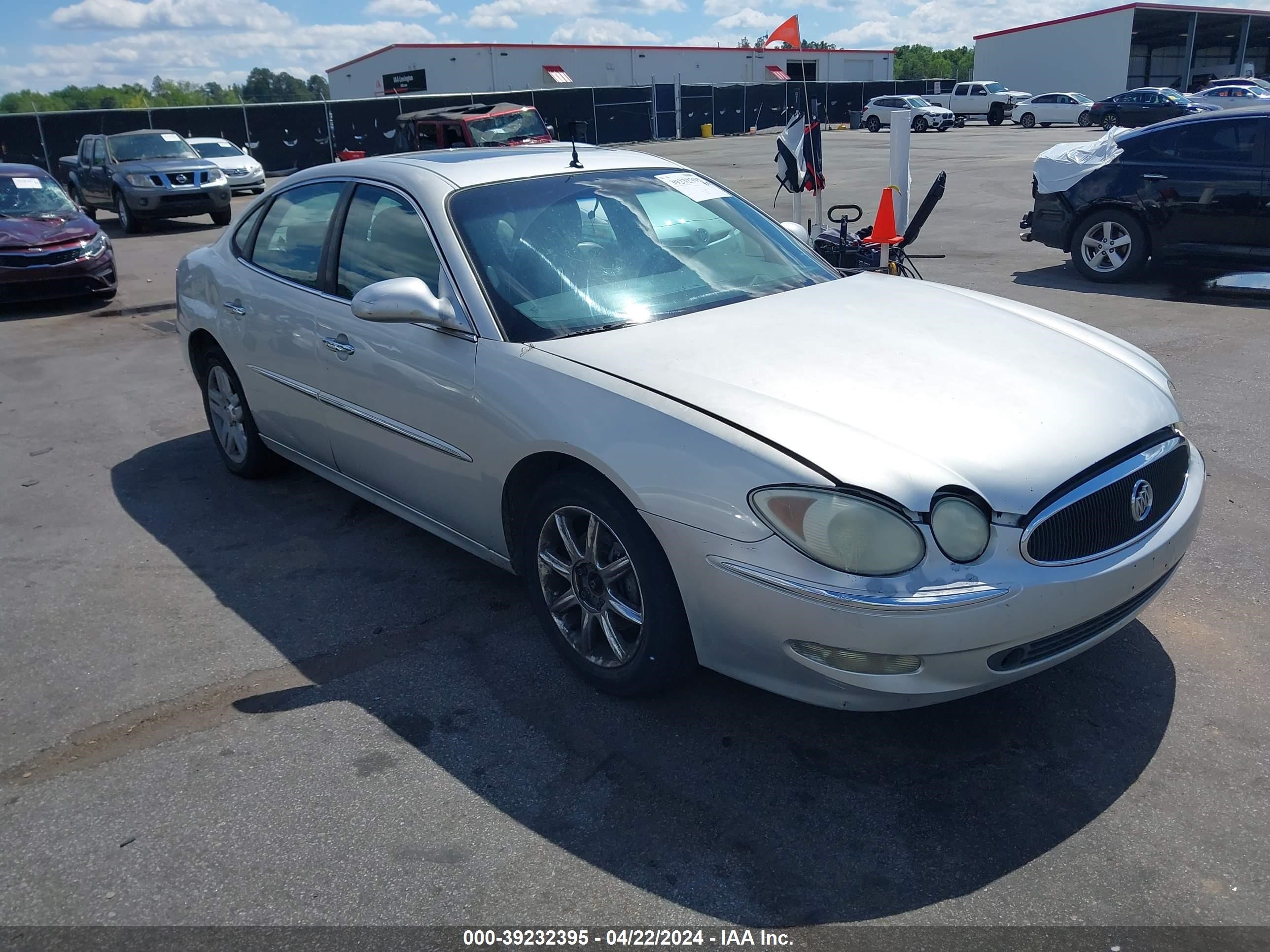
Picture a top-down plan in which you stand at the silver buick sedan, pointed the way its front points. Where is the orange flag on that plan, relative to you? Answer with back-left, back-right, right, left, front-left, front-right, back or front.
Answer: back-left

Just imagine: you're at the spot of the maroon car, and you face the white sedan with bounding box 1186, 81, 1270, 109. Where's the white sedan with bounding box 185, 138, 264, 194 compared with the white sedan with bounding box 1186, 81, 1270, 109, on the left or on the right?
left

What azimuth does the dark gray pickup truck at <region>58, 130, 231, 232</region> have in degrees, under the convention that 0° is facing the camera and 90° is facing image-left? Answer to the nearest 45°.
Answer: approximately 315°

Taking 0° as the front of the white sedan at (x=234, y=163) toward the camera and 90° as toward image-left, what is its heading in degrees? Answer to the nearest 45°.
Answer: approximately 315°

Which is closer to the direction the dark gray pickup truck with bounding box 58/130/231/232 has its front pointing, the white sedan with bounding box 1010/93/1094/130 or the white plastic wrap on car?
the white plastic wrap on car

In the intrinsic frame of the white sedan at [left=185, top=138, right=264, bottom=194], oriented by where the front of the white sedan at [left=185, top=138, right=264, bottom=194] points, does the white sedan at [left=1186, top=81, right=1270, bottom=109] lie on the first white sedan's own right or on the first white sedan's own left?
on the first white sedan's own left

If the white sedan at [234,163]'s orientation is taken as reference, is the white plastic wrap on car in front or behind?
in front

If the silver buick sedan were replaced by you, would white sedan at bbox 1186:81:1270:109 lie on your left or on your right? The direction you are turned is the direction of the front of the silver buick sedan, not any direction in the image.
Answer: on your left

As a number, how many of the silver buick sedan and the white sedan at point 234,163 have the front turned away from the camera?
0
